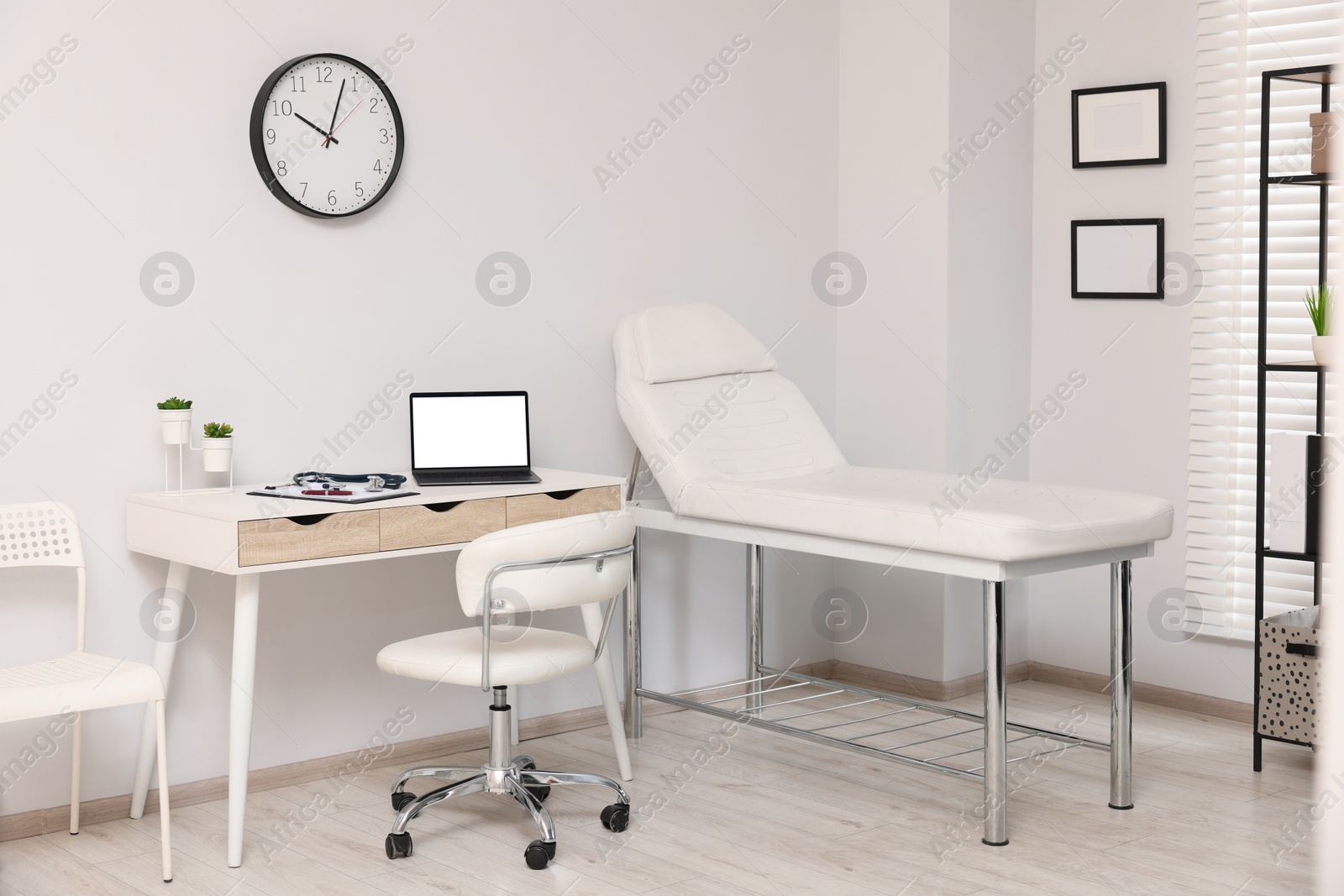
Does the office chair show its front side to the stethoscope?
yes

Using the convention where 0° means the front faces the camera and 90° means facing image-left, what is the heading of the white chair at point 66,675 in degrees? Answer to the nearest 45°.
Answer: approximately 315°

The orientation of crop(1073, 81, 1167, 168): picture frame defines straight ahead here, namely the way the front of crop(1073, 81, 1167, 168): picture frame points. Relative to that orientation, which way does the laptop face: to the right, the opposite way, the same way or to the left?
to the left

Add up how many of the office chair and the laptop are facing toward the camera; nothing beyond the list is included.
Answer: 1

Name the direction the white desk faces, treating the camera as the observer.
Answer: facing the viewer and to the right of the viewer

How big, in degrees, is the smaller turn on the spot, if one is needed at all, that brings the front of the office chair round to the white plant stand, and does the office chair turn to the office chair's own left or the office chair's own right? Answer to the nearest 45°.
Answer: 0° — it already faces it

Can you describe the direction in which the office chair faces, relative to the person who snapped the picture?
facing away from the viewer and to the left of the viewer
